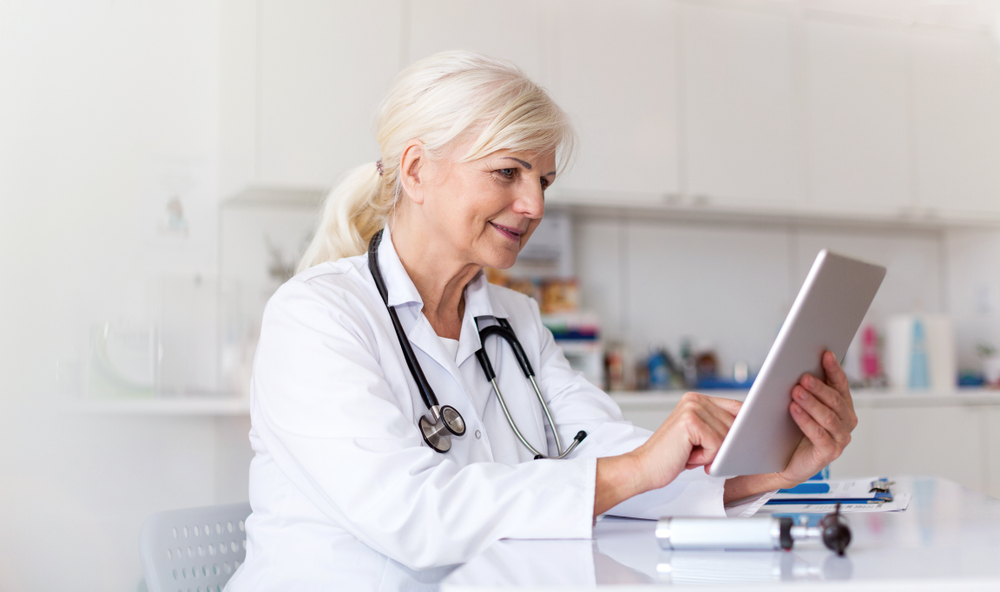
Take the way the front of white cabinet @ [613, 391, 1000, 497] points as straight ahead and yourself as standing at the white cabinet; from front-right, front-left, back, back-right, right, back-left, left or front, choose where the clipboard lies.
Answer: front

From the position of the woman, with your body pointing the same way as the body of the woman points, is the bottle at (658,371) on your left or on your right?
on your left

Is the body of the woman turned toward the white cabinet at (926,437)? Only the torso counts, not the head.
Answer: no

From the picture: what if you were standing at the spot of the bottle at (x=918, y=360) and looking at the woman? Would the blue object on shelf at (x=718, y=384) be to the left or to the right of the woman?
right

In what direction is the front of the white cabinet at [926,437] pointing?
toward the camera

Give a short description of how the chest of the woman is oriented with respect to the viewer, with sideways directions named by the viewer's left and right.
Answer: facing the viewer and to the right of the viewer

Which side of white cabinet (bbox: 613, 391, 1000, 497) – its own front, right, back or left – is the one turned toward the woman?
front

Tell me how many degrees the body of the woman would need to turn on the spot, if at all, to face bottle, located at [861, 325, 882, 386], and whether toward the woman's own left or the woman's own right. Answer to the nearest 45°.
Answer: approximately 90° to the woman's own left

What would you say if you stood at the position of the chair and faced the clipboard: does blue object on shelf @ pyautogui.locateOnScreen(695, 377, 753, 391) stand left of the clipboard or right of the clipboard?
left

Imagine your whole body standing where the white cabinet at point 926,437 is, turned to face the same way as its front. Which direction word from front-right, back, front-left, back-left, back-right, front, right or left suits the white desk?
front

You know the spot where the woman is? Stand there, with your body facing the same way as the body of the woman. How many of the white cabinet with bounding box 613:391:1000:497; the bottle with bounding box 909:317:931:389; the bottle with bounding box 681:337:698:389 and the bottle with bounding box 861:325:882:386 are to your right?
0

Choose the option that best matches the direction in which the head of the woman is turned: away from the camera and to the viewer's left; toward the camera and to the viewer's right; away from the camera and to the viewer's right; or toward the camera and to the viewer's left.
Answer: toward the camera and to the viewer's right

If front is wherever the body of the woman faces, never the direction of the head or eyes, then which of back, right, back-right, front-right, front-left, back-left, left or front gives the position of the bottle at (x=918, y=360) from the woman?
left

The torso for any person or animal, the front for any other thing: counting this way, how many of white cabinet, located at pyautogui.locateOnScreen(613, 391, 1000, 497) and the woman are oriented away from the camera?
0
